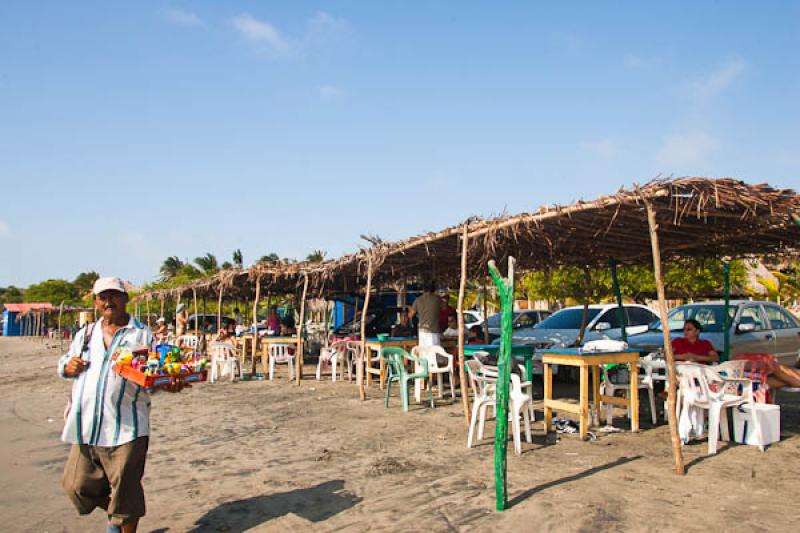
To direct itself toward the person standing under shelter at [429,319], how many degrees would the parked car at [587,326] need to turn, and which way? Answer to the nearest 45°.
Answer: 0° — it already faces them

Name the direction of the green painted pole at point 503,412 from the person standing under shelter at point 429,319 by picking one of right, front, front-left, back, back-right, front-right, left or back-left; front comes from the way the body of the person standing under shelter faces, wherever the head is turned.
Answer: back

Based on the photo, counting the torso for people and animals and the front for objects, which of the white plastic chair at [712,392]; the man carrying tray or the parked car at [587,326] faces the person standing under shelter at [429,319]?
the parked car

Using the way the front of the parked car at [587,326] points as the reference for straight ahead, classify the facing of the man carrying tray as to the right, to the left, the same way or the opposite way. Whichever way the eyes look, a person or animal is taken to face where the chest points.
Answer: to the left

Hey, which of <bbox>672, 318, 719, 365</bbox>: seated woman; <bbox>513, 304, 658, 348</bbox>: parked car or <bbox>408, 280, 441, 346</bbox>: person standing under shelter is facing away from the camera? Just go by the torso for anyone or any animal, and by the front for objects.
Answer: the person standing under shelter

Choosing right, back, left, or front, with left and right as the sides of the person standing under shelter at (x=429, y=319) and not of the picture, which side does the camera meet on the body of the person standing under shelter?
back

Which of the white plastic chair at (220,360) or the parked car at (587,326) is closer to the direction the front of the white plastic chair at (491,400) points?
the parked car
